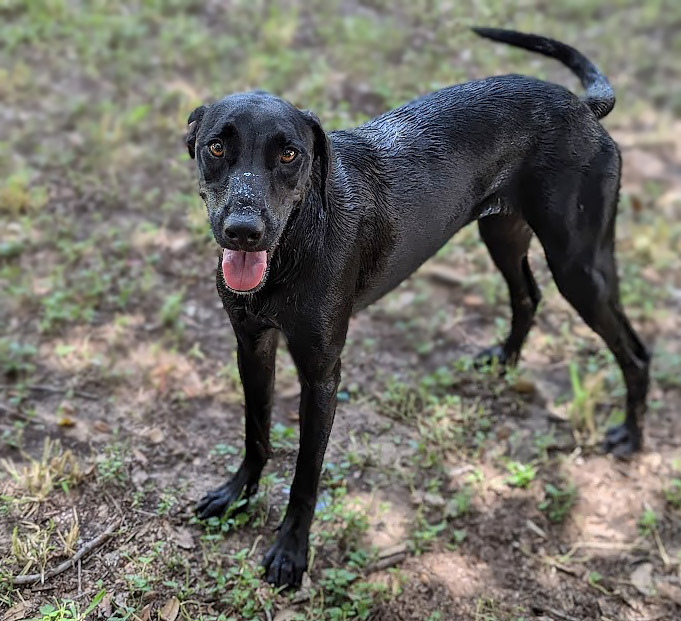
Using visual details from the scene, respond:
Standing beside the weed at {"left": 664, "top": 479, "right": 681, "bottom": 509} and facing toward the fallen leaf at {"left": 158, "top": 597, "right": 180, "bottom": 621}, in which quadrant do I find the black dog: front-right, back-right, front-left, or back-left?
front-right

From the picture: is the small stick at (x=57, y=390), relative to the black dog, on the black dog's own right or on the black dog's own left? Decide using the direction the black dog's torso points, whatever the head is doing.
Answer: on the black dog's own right

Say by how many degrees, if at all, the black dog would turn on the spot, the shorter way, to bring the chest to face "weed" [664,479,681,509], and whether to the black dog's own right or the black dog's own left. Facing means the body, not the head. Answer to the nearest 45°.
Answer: approximately 135° to the black dog's own left

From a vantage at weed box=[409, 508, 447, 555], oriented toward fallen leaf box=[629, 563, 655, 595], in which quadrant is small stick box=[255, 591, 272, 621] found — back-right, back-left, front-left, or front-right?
back-right

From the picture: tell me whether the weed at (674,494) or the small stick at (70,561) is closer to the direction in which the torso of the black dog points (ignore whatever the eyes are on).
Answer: the small stick

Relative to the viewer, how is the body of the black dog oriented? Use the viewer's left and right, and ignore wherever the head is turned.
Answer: facing the viewer and to the left of the viewer

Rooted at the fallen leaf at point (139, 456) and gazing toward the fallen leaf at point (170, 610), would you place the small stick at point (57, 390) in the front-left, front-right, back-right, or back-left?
back-right

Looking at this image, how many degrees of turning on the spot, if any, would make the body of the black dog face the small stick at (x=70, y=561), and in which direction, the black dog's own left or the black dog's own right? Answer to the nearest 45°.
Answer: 0° — it already faces it

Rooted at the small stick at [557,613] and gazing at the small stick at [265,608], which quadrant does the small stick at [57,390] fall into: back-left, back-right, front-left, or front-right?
front-right

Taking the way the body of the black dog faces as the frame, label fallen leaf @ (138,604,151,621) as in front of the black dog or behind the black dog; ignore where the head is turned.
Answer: in front
